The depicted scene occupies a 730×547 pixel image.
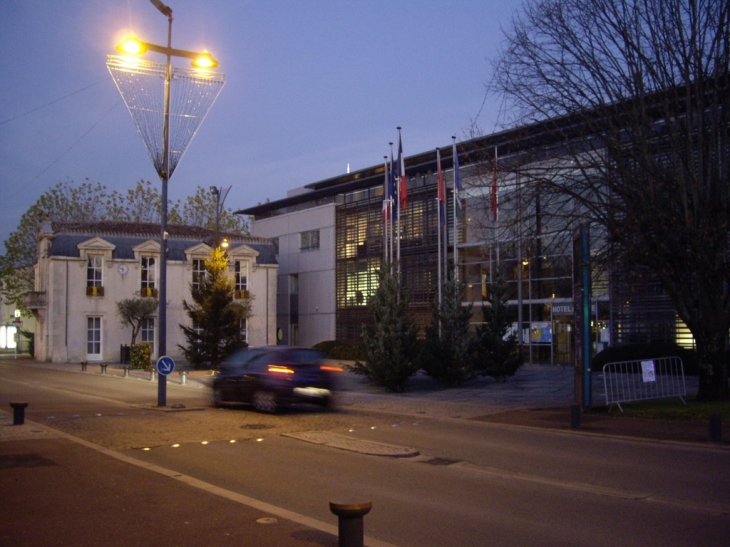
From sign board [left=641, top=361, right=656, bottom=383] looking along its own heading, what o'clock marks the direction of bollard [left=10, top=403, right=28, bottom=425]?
The bollard is roughly at 2 o'clock from the sign board.

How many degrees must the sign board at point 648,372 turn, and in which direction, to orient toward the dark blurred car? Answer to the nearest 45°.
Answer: approximately 90° to its right

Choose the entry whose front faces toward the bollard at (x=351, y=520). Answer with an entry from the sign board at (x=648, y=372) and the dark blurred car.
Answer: the sign board

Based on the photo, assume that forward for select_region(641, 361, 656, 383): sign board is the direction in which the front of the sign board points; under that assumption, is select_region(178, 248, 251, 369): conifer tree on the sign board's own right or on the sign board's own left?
on the sign board's own right

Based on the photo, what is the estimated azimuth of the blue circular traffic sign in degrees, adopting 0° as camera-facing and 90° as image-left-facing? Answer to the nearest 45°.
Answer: approximately 0°

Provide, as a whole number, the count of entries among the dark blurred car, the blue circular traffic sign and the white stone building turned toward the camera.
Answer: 2

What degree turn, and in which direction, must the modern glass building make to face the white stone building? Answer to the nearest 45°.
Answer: approximately 45° to its right

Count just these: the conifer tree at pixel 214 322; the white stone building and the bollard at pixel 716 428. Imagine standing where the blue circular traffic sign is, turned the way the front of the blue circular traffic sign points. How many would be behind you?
2

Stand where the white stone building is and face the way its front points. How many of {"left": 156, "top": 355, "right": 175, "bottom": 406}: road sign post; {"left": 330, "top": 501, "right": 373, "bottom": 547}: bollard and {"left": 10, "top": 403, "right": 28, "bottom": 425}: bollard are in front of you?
3

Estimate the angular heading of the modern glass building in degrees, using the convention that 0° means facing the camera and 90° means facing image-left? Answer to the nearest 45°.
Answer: approximately 45°

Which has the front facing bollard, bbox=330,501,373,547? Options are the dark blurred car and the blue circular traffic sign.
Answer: the blue circular traffic sign

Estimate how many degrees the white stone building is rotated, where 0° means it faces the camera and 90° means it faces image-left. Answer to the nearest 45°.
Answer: approximately 0°

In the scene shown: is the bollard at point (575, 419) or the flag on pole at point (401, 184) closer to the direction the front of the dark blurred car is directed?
the flag on pole
